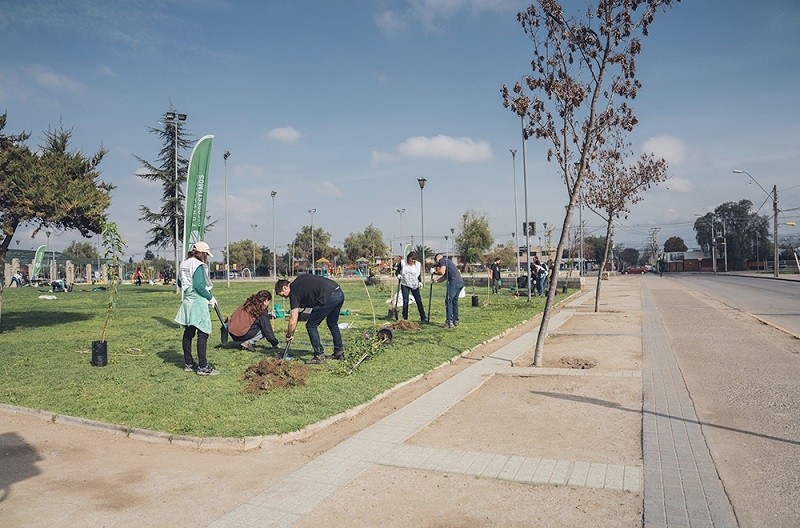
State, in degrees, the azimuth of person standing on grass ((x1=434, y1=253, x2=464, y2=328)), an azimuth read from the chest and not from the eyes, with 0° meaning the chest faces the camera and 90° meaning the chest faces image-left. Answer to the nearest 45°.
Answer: approximately 90°

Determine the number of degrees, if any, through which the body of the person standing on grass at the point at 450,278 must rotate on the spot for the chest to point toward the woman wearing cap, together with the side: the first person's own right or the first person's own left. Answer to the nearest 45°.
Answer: approximately 45° to the first person's own left

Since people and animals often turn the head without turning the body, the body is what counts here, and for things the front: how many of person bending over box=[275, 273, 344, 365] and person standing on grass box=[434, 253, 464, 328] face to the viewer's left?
2

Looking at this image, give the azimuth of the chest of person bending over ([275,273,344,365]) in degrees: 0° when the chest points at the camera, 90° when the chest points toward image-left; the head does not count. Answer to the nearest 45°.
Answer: approximately 90°

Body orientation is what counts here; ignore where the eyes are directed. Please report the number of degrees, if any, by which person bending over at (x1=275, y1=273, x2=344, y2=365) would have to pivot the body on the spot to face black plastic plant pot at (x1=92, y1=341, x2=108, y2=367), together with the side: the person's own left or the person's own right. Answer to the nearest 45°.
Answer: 0° — they already face it

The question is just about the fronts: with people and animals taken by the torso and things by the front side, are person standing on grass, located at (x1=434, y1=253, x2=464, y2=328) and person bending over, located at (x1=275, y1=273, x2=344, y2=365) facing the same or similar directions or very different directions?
same or similar directions

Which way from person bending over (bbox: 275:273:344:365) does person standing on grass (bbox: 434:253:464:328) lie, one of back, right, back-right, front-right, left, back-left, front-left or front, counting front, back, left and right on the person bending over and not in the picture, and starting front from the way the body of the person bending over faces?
back-right

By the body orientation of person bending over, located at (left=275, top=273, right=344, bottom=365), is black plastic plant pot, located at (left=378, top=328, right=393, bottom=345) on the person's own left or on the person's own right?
on the person's own right

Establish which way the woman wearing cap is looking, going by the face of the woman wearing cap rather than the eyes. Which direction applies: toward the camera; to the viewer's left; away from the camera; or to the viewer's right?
to the viewer's right

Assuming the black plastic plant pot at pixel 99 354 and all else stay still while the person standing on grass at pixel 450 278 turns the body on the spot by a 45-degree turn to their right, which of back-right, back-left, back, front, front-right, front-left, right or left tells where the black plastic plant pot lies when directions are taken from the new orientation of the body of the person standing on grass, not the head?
left

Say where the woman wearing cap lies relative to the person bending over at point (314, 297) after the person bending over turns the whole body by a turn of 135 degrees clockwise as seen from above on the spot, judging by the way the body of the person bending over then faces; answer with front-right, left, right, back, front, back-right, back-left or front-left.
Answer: back-left
